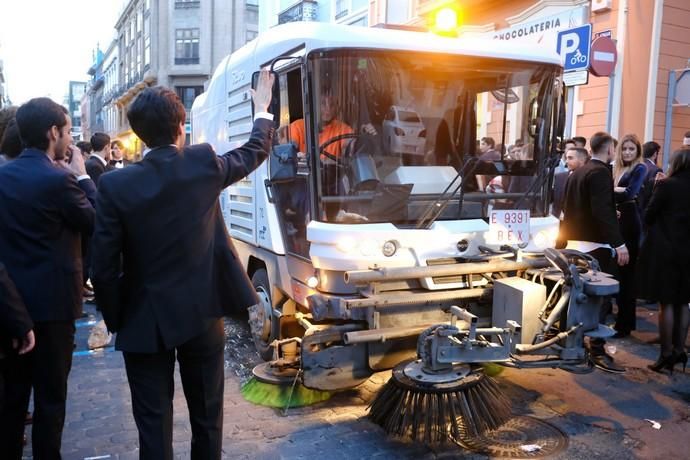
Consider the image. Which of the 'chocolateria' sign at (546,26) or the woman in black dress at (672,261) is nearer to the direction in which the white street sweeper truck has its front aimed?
the woman in black dress

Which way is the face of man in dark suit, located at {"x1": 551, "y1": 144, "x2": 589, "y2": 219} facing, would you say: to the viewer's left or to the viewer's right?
to the viewer's left

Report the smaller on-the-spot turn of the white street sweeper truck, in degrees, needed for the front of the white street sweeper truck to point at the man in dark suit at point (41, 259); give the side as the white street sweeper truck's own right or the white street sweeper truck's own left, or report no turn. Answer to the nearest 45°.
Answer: approximately 90° to the white street sweeper truck's own right

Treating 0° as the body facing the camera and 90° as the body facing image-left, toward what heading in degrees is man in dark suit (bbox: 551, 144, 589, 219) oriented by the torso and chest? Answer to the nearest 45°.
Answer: approximately 45°

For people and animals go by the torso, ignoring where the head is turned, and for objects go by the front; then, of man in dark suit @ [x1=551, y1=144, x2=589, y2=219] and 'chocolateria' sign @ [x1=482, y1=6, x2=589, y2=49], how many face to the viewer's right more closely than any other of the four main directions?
0

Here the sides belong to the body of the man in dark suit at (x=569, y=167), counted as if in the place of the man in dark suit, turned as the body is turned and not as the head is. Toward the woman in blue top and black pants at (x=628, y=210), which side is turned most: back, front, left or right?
left

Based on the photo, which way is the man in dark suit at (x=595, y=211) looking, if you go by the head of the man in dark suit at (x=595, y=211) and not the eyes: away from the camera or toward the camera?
away from the camera

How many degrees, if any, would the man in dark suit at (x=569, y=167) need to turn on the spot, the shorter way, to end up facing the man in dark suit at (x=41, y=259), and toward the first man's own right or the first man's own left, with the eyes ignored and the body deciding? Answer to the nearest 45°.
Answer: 0° — they already face them

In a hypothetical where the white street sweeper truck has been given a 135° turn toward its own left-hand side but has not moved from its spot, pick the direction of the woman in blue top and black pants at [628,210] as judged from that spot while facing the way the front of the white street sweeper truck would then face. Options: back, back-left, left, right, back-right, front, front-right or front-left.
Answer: front-right

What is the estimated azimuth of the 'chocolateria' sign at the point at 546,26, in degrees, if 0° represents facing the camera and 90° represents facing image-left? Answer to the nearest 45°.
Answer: approximately 45°

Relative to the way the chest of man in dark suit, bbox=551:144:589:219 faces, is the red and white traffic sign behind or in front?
behind

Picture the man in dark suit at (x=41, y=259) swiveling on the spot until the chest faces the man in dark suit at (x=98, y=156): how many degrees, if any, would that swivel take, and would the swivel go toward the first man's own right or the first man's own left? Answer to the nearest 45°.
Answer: approximately 45° to the first man's own left

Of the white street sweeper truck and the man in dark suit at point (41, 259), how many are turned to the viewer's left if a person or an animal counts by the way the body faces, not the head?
0
